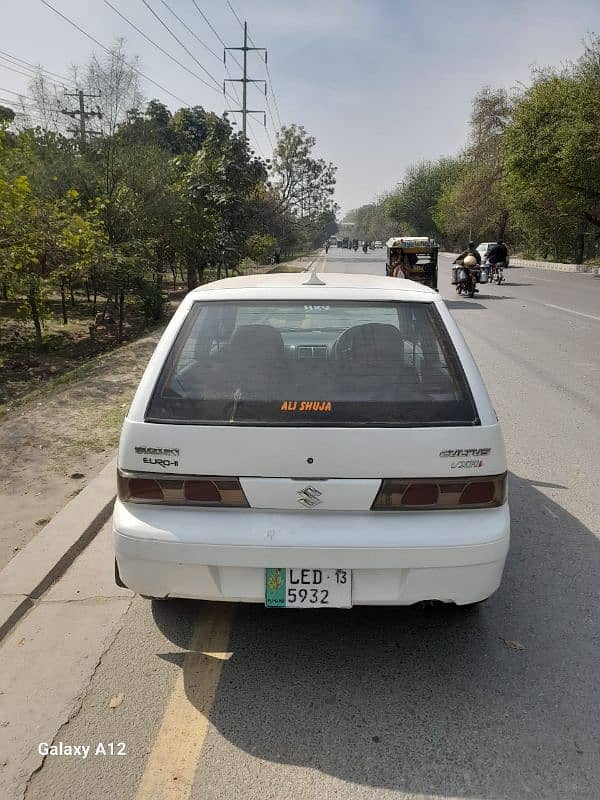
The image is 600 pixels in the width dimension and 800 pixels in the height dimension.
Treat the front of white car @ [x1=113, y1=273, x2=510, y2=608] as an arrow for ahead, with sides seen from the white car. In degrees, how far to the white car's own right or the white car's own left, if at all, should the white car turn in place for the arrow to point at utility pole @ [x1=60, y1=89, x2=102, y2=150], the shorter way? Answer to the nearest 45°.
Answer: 0° — it already faces it

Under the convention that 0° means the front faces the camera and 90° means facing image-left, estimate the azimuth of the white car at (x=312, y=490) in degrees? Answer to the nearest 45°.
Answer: approximately 180°

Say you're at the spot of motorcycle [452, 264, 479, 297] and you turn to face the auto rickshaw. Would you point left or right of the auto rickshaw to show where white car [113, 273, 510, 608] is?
left

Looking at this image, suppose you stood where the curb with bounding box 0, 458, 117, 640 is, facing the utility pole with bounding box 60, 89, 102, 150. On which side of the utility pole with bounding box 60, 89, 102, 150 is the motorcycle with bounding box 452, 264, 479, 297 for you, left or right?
right

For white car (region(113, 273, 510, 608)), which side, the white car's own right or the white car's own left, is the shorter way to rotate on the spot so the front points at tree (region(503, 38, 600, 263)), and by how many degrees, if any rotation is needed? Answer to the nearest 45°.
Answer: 0° — it already faces it

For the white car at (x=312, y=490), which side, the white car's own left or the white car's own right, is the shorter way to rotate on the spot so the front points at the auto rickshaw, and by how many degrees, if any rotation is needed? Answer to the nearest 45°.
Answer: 0° — it already faces it
